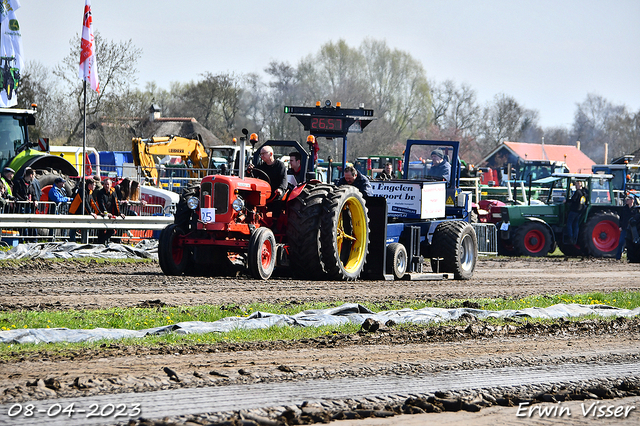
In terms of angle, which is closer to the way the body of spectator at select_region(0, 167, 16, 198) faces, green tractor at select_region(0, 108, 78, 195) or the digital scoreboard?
the digital scoreboard

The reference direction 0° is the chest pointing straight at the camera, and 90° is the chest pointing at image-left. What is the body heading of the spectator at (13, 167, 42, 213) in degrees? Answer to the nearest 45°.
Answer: approximately 315°

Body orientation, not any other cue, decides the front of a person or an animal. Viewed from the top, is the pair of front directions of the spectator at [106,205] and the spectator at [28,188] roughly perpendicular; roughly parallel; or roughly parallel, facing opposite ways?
roughly parallel

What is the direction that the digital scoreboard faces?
toward the camera

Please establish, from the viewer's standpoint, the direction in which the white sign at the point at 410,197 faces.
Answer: facing the viewer

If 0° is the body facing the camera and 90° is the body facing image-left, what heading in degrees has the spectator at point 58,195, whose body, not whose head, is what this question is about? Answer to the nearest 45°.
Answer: approximately 315°

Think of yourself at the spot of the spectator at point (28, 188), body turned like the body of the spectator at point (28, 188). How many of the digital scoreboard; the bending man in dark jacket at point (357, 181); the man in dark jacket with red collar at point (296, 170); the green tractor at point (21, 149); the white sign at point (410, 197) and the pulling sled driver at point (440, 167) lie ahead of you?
5

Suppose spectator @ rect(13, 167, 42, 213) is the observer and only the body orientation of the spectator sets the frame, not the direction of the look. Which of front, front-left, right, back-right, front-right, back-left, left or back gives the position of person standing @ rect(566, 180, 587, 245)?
front-left

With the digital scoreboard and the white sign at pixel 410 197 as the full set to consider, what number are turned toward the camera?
2

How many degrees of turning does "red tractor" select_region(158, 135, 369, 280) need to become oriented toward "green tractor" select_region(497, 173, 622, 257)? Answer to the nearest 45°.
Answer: approximately 180°

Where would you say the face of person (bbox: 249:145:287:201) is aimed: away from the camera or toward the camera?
toward the camera

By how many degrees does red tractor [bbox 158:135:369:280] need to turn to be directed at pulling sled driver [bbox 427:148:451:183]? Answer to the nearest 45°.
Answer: approximately 180°

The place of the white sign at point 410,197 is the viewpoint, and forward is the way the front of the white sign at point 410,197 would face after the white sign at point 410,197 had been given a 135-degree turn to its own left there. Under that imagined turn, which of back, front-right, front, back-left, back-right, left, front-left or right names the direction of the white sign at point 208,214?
back

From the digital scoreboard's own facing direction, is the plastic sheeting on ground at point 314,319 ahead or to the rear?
ahead

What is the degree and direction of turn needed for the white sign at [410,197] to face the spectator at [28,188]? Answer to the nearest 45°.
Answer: approximately 90° to its right

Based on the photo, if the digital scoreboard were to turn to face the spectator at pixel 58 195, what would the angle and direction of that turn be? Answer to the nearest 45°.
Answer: approximately 135° to its right
